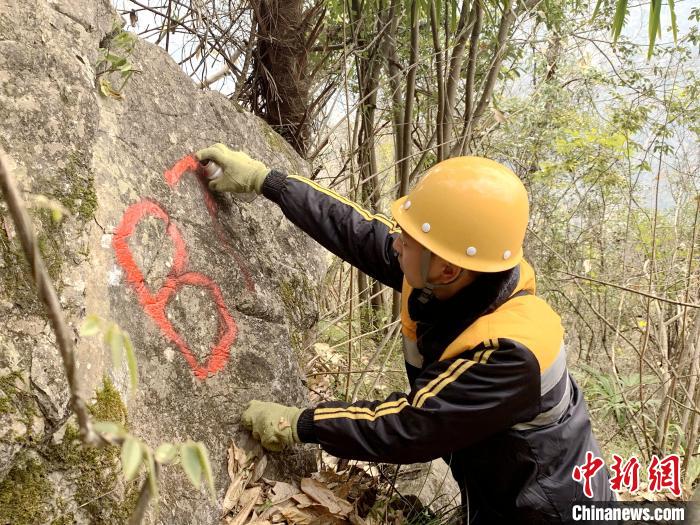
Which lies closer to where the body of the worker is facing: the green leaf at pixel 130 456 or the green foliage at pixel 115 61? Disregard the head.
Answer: the green foliage

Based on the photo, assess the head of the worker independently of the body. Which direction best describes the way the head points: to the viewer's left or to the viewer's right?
to the viewer's left

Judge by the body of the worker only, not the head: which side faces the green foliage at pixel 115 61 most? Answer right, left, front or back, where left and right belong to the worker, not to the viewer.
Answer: front

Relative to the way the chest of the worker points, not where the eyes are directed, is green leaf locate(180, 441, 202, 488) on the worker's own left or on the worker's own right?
on the worker's own left

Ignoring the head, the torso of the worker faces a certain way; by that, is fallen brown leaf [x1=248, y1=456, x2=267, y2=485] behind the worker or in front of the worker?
in front

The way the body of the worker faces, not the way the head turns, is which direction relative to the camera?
to the viewer's left
